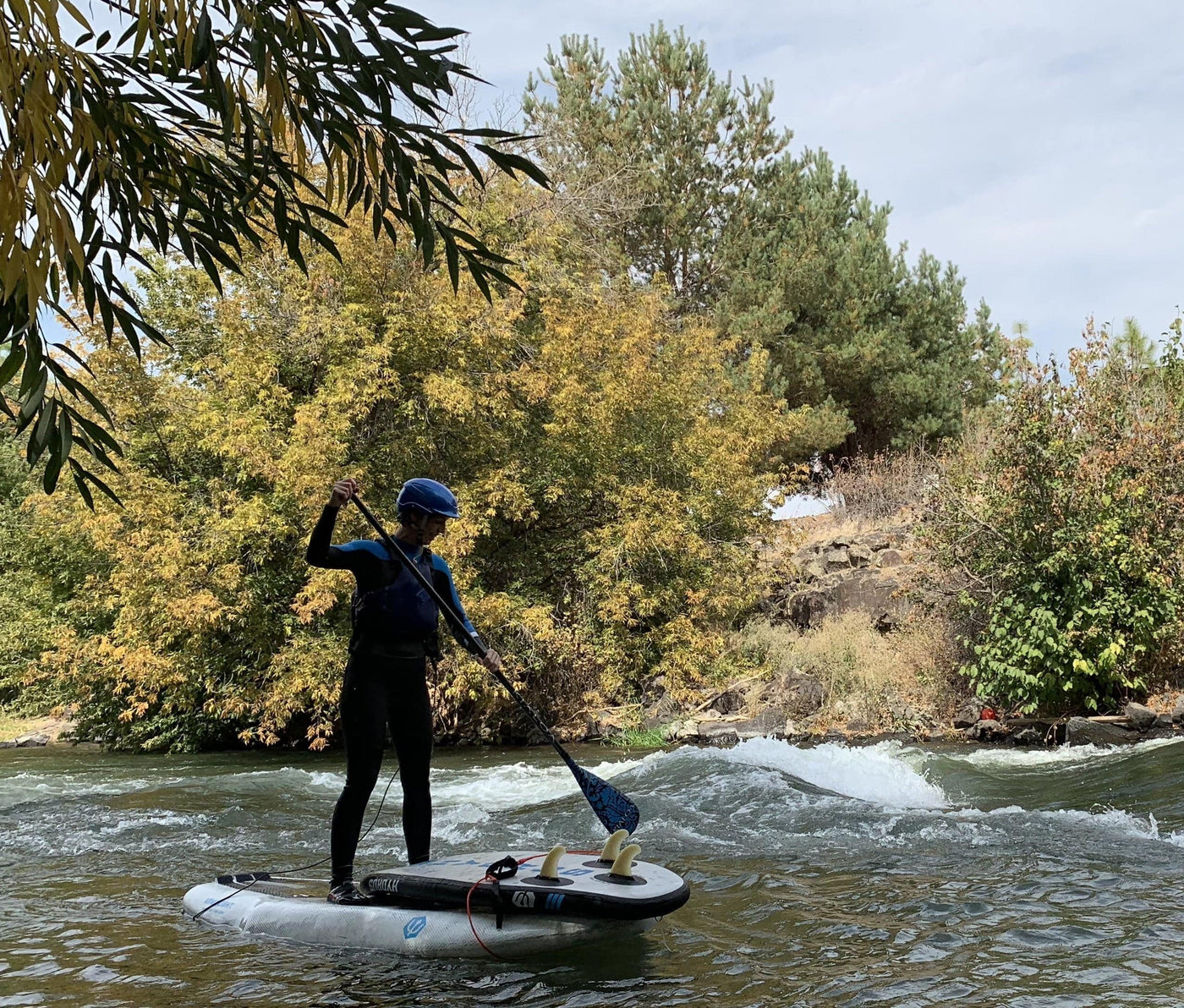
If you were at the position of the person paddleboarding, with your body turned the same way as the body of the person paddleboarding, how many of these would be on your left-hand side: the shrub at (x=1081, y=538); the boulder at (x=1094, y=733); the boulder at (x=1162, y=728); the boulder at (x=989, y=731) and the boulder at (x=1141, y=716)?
5

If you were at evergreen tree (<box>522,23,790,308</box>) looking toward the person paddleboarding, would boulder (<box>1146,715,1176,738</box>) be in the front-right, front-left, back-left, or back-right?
front-left

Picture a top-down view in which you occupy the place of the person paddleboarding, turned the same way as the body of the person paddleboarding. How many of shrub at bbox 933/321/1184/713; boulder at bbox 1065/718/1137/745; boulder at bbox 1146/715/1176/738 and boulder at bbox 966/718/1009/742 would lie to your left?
4

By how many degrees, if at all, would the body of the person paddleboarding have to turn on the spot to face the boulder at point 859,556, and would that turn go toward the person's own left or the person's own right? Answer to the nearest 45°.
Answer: approximately 90° to the person's own left

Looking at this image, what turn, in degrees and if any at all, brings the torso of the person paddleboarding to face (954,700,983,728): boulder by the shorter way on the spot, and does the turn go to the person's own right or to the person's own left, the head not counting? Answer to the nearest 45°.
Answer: approximately 90° to the person's own left

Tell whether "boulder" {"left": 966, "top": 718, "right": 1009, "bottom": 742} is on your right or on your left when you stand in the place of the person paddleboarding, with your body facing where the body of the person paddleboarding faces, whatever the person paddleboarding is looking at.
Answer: on your left

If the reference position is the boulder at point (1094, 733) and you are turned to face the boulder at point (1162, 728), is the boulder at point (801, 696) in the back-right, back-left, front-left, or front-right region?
back-left

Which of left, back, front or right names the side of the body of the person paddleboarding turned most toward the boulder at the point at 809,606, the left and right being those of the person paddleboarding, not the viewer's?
left

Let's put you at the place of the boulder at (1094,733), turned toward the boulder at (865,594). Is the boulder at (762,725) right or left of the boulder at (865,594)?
left

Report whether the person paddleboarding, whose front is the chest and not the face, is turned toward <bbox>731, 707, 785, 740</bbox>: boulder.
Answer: no

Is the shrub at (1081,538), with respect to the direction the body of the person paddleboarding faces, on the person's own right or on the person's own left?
on the person's own left

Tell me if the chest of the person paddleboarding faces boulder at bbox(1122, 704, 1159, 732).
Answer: no

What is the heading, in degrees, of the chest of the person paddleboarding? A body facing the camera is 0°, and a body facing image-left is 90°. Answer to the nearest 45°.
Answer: approximately 315°

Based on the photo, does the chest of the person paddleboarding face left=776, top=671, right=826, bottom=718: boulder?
no
